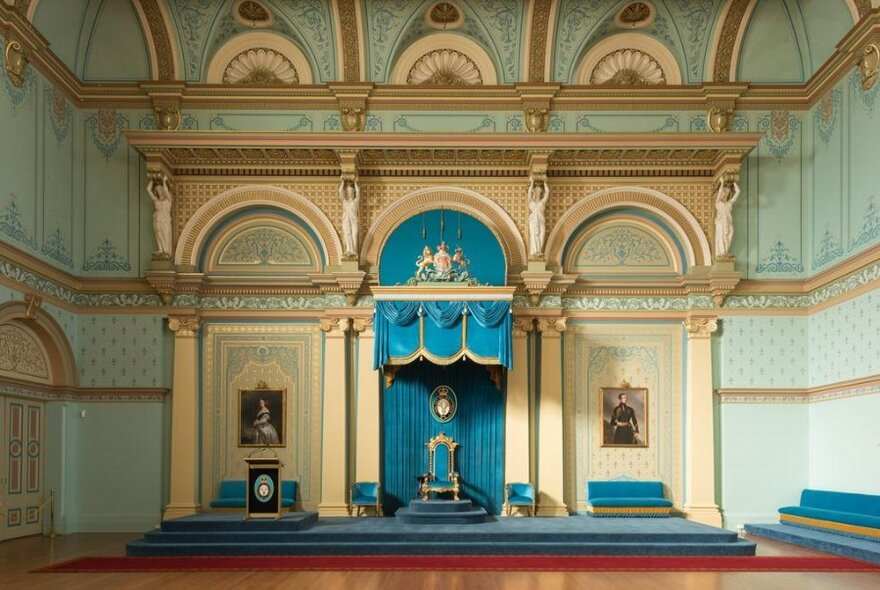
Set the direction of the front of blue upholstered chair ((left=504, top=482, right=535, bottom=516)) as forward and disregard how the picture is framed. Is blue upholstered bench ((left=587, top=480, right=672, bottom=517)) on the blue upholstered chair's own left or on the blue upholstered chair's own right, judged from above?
on the blue upholstered chair's own left

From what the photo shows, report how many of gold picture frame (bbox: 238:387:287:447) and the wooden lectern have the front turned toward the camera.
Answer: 2

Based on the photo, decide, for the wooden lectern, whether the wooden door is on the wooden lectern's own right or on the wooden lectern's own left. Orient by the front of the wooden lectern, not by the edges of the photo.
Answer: on the wooden lectern's own right

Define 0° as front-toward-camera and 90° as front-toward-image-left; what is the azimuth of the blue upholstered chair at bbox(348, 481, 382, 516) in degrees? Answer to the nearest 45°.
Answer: approximately 0°

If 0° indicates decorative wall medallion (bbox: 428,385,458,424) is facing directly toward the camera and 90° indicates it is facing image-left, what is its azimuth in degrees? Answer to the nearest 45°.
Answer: approximately 0°

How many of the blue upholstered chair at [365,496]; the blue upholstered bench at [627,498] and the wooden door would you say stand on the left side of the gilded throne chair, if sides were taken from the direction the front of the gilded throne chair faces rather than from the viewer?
1

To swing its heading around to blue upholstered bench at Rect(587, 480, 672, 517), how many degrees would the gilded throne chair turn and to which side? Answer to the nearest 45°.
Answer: approximately 90° to its left

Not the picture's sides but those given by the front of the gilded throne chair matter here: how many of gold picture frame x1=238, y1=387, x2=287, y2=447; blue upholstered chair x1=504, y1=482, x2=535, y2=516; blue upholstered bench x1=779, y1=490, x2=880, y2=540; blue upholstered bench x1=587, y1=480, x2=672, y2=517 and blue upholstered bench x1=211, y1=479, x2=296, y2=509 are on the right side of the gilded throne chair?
2

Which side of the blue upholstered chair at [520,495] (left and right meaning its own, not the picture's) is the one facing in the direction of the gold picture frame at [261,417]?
right
